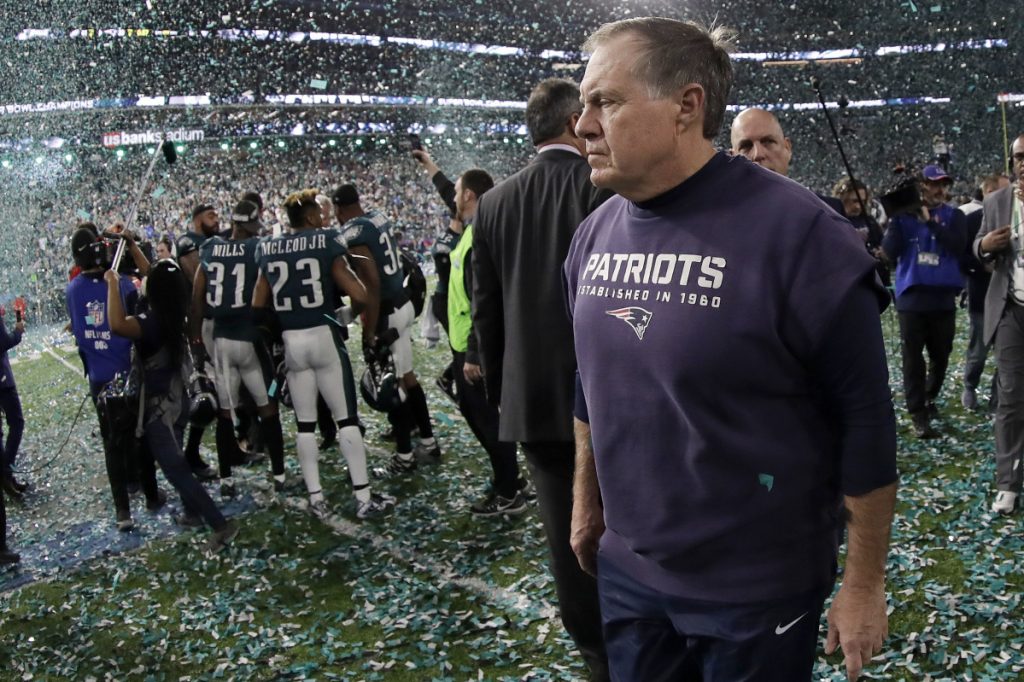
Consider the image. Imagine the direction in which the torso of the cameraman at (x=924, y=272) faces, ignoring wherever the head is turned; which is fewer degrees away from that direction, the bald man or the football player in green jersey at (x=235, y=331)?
the bald man

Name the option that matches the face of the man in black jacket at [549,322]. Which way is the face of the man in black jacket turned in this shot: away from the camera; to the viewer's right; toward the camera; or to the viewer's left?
away from the camera

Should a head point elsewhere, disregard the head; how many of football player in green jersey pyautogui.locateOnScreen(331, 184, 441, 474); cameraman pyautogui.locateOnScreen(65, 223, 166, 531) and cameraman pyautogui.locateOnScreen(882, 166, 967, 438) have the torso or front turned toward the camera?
1

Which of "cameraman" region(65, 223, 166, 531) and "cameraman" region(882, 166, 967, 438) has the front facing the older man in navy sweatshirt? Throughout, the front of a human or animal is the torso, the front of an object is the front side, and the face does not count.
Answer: "cameraman" region(882, 166, 967, 438)

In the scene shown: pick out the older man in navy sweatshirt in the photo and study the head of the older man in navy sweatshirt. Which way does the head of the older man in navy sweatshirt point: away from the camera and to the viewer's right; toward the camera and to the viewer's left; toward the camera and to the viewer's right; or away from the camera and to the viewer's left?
toward the camera and to the viewer's left

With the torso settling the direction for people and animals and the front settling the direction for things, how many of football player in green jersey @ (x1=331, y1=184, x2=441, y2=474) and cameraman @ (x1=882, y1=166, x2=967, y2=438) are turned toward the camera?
1

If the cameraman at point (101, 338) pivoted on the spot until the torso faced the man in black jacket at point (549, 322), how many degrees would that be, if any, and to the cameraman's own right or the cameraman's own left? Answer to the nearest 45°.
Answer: approximately 135° to the cameraman's own right

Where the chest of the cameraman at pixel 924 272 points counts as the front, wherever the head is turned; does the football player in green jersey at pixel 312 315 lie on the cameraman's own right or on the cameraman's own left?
on the cameraman's own right

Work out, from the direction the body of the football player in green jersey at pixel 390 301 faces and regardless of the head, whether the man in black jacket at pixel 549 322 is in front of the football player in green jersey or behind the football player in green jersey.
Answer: behind

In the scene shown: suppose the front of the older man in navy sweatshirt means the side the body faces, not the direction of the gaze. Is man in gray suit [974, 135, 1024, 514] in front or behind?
behind

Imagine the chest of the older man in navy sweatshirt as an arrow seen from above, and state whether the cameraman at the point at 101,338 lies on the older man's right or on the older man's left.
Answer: on the older man's right

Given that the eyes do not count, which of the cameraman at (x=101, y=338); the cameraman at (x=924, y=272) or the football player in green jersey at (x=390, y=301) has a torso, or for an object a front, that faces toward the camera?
the cameraman at (x=924, y=272)

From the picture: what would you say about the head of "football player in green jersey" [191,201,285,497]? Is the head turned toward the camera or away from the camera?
away from the camera

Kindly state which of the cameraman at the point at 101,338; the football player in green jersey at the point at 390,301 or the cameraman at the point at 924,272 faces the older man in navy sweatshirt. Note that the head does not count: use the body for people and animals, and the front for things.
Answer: the cameraman at the point at 924,272
